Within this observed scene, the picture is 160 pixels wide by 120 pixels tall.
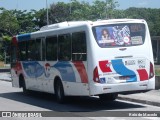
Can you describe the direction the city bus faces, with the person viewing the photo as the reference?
facing away from the viewer and to the left of the viewer
